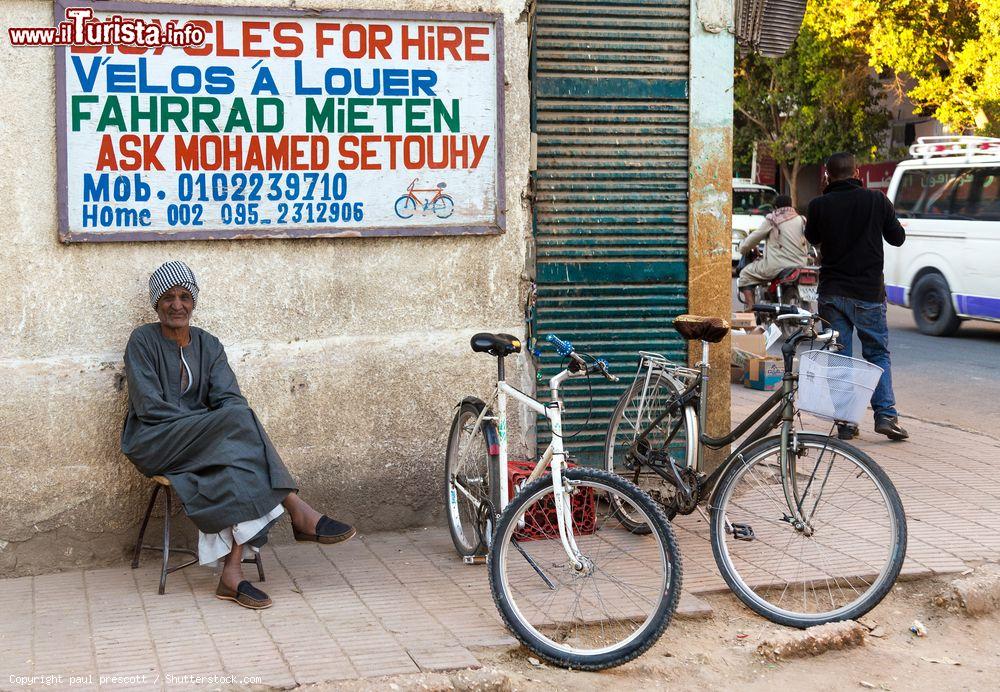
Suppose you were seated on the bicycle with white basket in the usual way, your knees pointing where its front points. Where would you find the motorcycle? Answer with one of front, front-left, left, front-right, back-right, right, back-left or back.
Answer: back-left

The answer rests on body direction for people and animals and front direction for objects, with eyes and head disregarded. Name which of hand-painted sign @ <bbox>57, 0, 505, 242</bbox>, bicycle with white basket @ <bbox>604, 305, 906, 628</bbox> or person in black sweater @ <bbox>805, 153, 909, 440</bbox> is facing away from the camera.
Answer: the person in black sweater

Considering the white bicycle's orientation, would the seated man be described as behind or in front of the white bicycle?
behind

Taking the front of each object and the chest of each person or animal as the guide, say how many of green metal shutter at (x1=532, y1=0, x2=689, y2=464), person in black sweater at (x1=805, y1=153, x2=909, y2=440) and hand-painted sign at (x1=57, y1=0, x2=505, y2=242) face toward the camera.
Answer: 2

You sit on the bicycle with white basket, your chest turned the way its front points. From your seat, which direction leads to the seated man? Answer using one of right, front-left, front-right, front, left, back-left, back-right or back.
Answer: back-right

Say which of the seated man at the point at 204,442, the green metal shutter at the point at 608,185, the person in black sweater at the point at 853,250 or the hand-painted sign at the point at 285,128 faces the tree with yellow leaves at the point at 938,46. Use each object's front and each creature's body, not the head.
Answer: the person in black sweater

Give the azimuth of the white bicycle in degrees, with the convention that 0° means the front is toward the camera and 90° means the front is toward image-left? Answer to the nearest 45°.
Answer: approximately 315°

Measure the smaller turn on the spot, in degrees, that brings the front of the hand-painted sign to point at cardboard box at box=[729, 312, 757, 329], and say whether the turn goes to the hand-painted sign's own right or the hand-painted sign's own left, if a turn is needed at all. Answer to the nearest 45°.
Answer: approximately 135° to the hand-painted sign's own left

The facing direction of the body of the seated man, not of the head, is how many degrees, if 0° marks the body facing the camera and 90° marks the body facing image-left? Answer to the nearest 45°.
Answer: approximately 315°

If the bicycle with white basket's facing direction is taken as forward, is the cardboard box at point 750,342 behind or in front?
behind

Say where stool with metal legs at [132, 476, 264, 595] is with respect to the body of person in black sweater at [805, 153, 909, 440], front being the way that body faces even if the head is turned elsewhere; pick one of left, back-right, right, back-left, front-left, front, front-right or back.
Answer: back-left

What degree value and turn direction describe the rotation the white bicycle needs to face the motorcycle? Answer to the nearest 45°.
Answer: approximately 135° to its left

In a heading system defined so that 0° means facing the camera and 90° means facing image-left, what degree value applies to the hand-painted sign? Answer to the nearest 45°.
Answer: approximately 0°

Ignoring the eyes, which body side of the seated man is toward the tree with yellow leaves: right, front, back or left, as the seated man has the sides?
left
